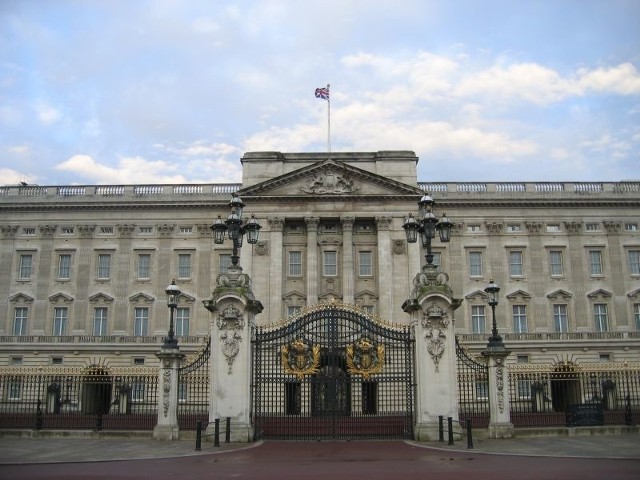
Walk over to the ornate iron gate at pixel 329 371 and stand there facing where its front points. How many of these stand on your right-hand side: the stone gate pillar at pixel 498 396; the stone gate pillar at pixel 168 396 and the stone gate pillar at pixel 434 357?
1

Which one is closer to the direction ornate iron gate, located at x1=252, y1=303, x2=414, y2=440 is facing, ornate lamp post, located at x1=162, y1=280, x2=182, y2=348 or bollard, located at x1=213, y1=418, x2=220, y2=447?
the bollard

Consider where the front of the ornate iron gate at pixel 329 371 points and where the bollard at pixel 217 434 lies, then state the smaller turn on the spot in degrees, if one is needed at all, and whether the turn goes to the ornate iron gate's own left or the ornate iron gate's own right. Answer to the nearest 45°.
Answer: approximately 45° to the ornate iron gate's own right

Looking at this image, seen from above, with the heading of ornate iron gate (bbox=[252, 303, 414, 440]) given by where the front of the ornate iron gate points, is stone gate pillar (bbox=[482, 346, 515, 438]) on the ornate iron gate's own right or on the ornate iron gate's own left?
on the ornate iron gate's own left

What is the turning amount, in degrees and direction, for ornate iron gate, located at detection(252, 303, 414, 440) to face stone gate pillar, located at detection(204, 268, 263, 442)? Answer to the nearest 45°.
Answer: approximately 90° to its right

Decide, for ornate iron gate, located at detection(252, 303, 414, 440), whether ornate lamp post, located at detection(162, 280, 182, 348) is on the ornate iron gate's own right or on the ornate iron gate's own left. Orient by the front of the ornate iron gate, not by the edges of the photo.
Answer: on the ornate iron gate's own right

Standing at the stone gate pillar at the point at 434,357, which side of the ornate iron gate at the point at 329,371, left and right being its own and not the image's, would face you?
left

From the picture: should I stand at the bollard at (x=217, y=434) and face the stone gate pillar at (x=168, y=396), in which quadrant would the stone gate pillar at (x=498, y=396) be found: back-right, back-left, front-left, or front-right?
back-right

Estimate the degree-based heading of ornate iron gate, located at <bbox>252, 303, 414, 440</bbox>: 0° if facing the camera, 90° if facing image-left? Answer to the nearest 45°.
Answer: approximately 0°
